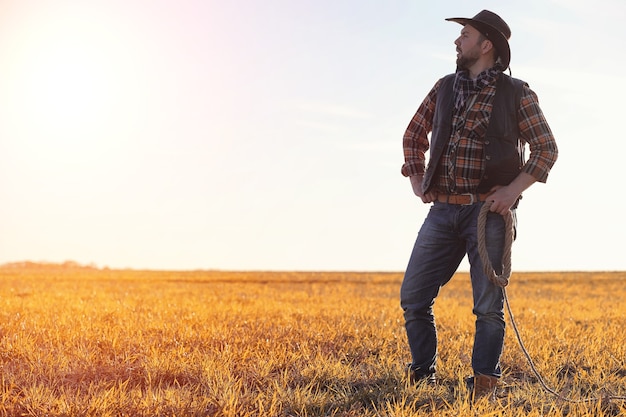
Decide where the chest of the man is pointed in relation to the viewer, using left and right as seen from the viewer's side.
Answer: facing the viewer and to the left of the viewer

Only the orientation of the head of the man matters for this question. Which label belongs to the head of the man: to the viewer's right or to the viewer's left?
to the viewer's left
